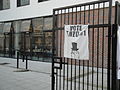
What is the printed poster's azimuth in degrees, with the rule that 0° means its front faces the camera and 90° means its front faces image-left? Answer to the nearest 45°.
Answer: approximately 0°
